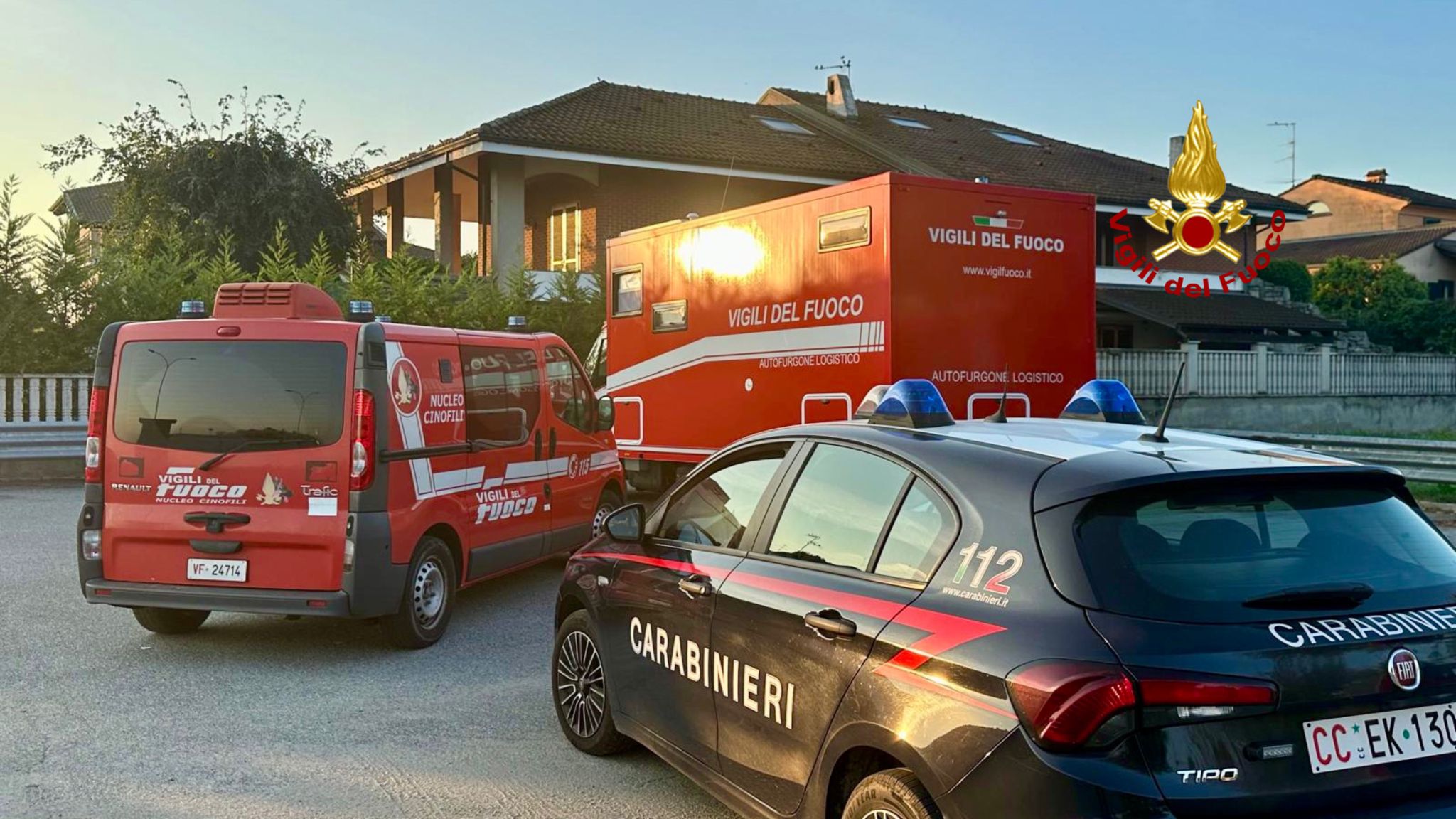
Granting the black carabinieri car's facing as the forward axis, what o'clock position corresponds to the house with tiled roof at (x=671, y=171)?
The house with tiled roof is roughly at 1 o'clock from the black carabinieri car.

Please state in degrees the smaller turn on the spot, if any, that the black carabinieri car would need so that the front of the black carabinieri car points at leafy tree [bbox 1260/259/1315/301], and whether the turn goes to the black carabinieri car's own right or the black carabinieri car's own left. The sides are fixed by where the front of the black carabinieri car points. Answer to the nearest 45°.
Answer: approximately 45° to the black carabinieri car's own right

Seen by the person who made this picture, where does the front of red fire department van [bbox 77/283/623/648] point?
facing away from the viewer and to the right of the viewer

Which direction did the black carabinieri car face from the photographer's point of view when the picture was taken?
facing away from the viewer and to the left of the viewer

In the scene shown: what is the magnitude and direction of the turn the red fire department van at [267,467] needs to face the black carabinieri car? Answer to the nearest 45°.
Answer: approximately 90° to its right

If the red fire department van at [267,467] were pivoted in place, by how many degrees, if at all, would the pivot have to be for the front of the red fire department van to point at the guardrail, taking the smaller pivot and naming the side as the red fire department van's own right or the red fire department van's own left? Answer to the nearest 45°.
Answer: approximately 45° to the red fire department van's own right

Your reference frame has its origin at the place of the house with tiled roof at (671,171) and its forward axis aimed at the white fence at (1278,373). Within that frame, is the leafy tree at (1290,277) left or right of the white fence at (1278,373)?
left

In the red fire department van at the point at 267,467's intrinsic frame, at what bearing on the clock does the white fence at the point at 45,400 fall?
The white fence is roughly at 10 o'clock from the red fire department van.

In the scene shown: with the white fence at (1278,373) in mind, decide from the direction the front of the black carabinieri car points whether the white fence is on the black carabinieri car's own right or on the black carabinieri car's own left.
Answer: on the black carabinieri car's own right
